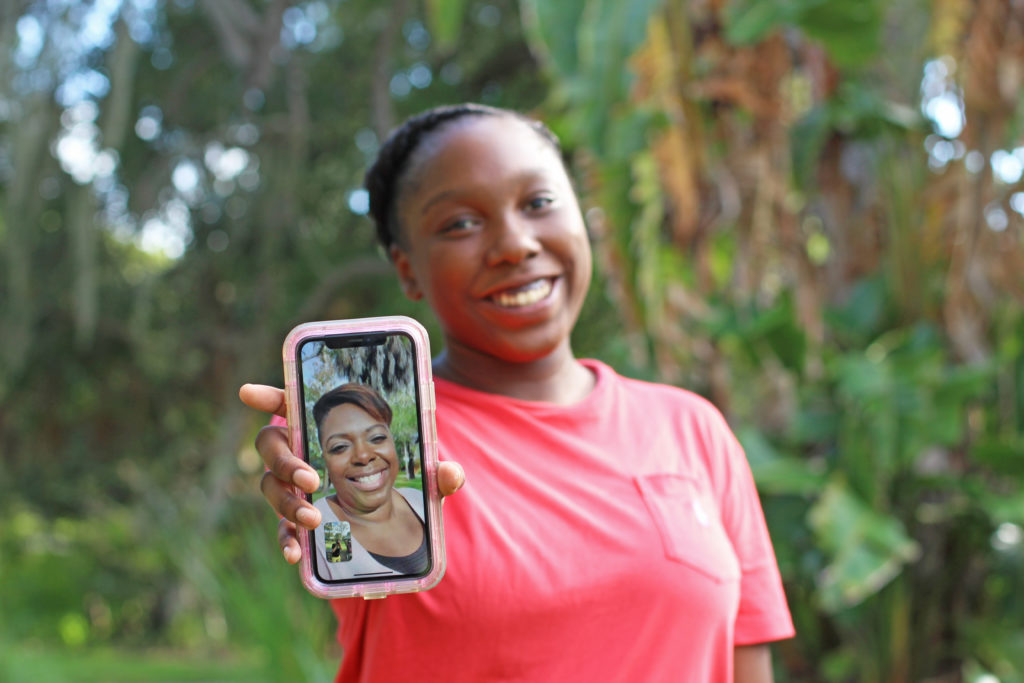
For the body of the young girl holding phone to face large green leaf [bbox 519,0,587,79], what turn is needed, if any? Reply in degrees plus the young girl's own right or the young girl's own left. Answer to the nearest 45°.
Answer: approximately 180°

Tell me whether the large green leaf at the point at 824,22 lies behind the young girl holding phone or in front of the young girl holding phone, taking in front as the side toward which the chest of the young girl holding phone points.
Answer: behind

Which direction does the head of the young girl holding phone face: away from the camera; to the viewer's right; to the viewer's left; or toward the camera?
toward the camera

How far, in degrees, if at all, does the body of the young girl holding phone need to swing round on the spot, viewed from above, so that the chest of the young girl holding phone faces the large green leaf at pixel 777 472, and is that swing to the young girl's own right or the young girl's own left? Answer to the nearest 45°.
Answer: approximately 180°

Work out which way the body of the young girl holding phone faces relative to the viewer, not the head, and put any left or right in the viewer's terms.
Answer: facing the viewer
